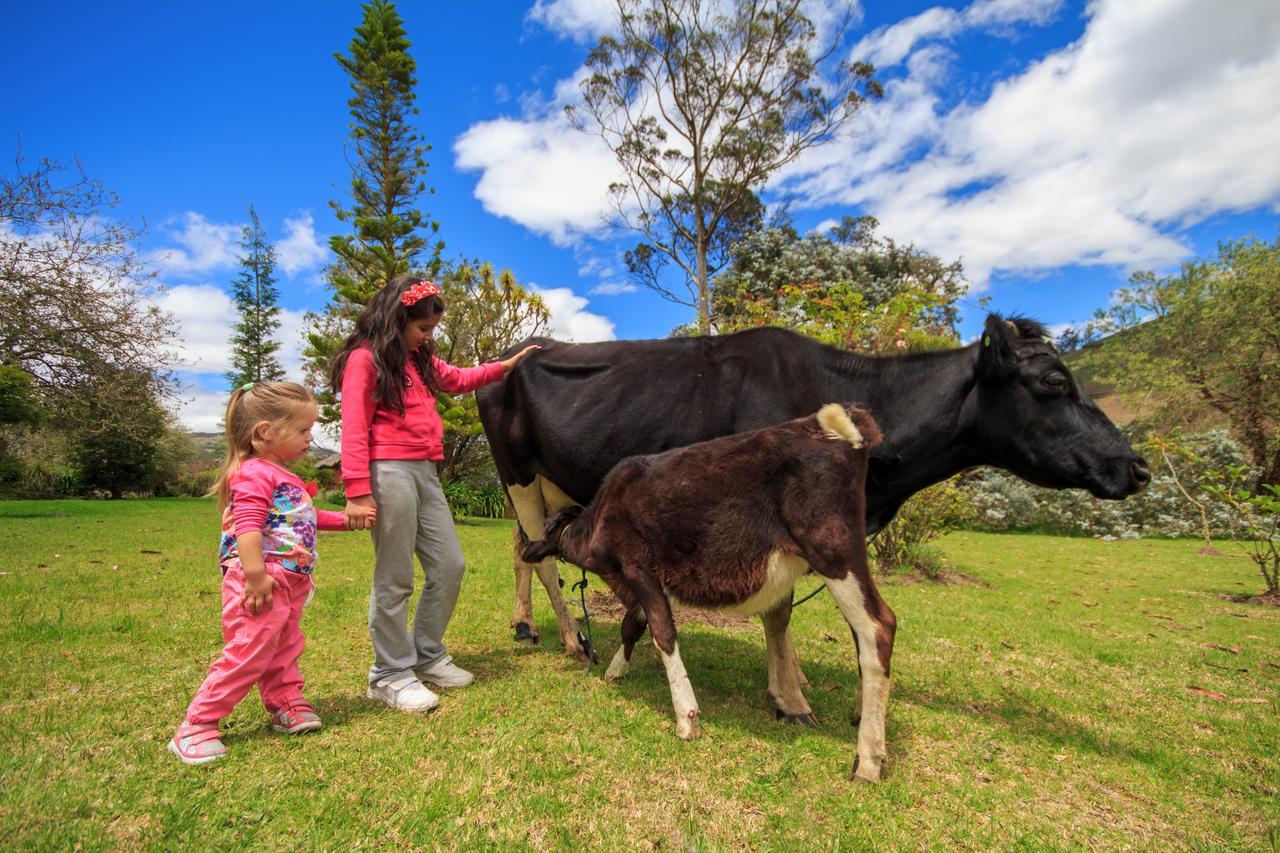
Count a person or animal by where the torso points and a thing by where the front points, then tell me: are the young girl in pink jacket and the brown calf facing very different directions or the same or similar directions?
very different directions

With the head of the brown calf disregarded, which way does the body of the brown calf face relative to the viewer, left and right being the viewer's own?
facing away from the viewer and to the left of the viewer

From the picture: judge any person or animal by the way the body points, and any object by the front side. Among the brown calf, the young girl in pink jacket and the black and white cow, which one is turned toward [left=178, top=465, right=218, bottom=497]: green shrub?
the brown calf

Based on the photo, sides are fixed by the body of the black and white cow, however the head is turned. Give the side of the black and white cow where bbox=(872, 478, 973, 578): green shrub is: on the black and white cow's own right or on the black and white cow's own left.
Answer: on the black and white cow's own left

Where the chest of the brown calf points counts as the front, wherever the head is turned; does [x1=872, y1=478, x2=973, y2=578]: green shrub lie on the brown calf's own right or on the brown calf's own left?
on the brown calf's own right

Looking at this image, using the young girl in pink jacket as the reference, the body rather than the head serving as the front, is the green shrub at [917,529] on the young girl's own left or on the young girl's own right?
on the young girl's own left

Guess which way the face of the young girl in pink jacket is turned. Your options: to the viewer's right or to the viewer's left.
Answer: to the viewer's right

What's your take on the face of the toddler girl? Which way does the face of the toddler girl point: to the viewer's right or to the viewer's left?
to the viewer's right

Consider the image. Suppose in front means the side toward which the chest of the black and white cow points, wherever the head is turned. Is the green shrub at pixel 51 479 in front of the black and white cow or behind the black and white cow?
behind

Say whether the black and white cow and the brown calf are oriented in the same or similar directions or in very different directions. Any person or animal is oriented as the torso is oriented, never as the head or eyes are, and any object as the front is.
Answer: very different directions

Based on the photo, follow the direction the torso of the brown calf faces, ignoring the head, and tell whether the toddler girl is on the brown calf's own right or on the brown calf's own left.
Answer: on the brown calf's own left

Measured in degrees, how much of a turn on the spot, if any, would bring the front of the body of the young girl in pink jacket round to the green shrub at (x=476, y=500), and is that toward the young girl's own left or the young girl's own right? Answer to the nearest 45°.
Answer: approximately 135° to the young girl's own left
